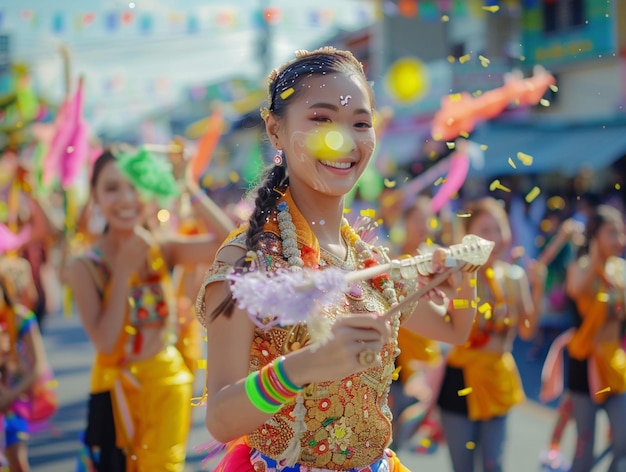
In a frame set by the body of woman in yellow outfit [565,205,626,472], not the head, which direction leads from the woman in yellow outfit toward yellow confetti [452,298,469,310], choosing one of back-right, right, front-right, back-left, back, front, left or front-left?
front-right

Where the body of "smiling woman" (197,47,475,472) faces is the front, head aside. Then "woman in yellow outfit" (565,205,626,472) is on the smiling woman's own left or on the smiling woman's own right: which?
on the smiling woman's own left

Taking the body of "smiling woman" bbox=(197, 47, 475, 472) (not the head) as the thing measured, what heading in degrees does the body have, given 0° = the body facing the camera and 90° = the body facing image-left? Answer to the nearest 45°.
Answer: approximately 315°

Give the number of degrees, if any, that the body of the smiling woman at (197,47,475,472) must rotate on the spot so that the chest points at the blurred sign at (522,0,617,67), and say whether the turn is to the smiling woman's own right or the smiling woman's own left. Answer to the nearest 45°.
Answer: approximately 135° to the smiling woman's own left

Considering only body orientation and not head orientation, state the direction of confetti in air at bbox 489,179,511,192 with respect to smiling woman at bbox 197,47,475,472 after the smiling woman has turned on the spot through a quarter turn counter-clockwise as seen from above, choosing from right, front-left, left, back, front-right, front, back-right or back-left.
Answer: front

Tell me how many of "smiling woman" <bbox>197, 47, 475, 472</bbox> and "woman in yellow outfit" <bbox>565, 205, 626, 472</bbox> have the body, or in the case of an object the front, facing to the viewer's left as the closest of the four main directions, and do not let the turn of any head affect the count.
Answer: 0

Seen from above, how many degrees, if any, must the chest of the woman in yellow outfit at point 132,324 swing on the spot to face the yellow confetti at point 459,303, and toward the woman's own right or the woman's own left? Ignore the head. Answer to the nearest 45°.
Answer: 0° — they already face it

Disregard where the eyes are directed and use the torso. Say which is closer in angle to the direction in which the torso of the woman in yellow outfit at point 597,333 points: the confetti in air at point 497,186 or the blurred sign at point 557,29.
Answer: the confetti in air

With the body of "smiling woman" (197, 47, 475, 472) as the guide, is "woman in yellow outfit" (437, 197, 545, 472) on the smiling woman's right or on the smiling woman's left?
on the smiling woman's left

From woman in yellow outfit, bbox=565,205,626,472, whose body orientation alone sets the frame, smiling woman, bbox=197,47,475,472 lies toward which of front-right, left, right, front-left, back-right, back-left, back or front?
front-right

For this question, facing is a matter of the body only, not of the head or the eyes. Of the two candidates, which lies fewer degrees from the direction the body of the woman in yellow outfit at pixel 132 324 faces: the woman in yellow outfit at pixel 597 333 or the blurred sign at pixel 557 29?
the woman in yellow outfit
